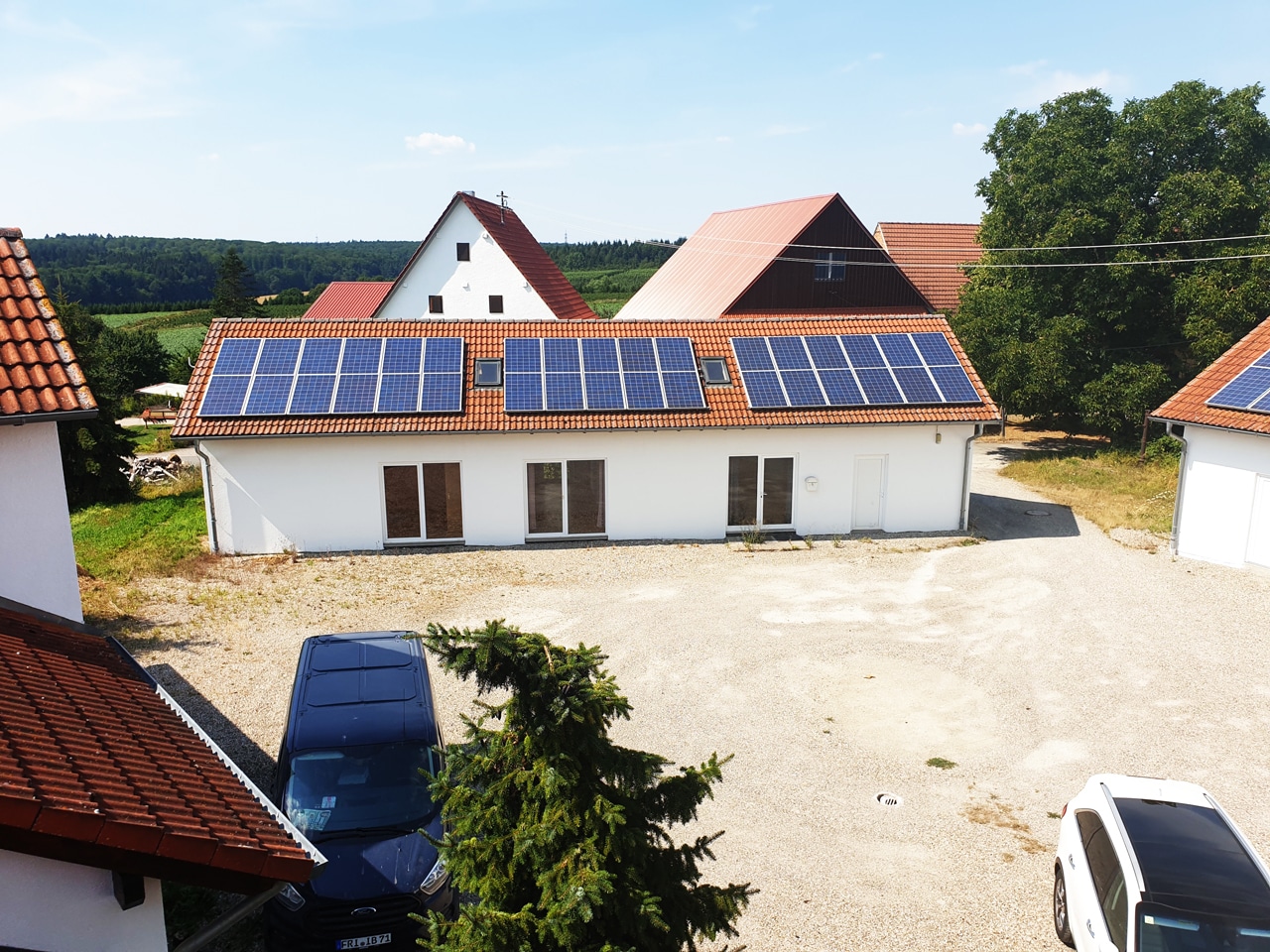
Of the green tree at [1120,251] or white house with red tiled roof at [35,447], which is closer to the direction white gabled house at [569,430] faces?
the white house with red tiled roof

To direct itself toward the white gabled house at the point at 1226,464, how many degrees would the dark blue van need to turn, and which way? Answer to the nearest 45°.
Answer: approximately 90° to its left

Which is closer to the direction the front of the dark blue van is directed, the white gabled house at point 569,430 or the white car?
the white car

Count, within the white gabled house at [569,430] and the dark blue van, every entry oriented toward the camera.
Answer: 2

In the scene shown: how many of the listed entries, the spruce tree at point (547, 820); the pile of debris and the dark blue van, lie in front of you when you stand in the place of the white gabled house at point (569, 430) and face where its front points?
2

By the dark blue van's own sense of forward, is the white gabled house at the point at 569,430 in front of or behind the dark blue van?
behind

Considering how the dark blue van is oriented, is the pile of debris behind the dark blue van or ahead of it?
behind

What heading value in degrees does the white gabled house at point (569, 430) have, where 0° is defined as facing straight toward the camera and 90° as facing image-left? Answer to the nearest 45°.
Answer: approximately 0°

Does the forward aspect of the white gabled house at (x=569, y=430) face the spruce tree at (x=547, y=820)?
yes

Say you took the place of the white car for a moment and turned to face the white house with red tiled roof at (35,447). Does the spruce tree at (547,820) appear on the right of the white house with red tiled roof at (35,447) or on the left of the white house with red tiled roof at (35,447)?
left

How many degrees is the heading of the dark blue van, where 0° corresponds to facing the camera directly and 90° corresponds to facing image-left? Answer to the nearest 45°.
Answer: approximately 0°
